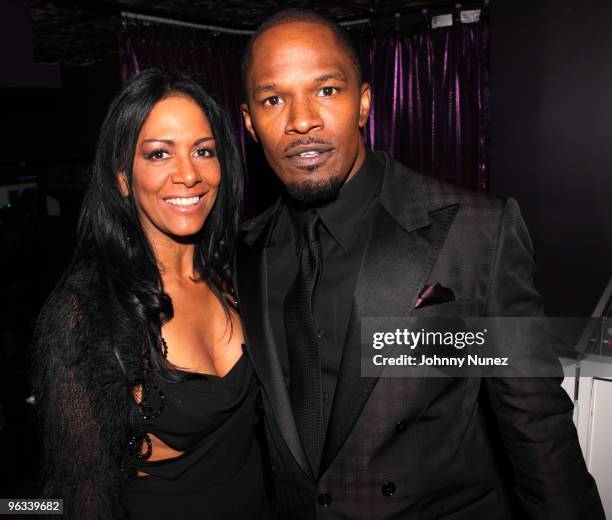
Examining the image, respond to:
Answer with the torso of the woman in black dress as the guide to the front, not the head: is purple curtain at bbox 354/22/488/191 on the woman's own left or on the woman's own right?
on the woman's own left

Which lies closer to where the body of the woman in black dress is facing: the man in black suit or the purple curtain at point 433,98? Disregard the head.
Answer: the man in black suit

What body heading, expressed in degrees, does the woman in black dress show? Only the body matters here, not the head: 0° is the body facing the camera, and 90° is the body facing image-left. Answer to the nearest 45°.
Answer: approximately 315°
